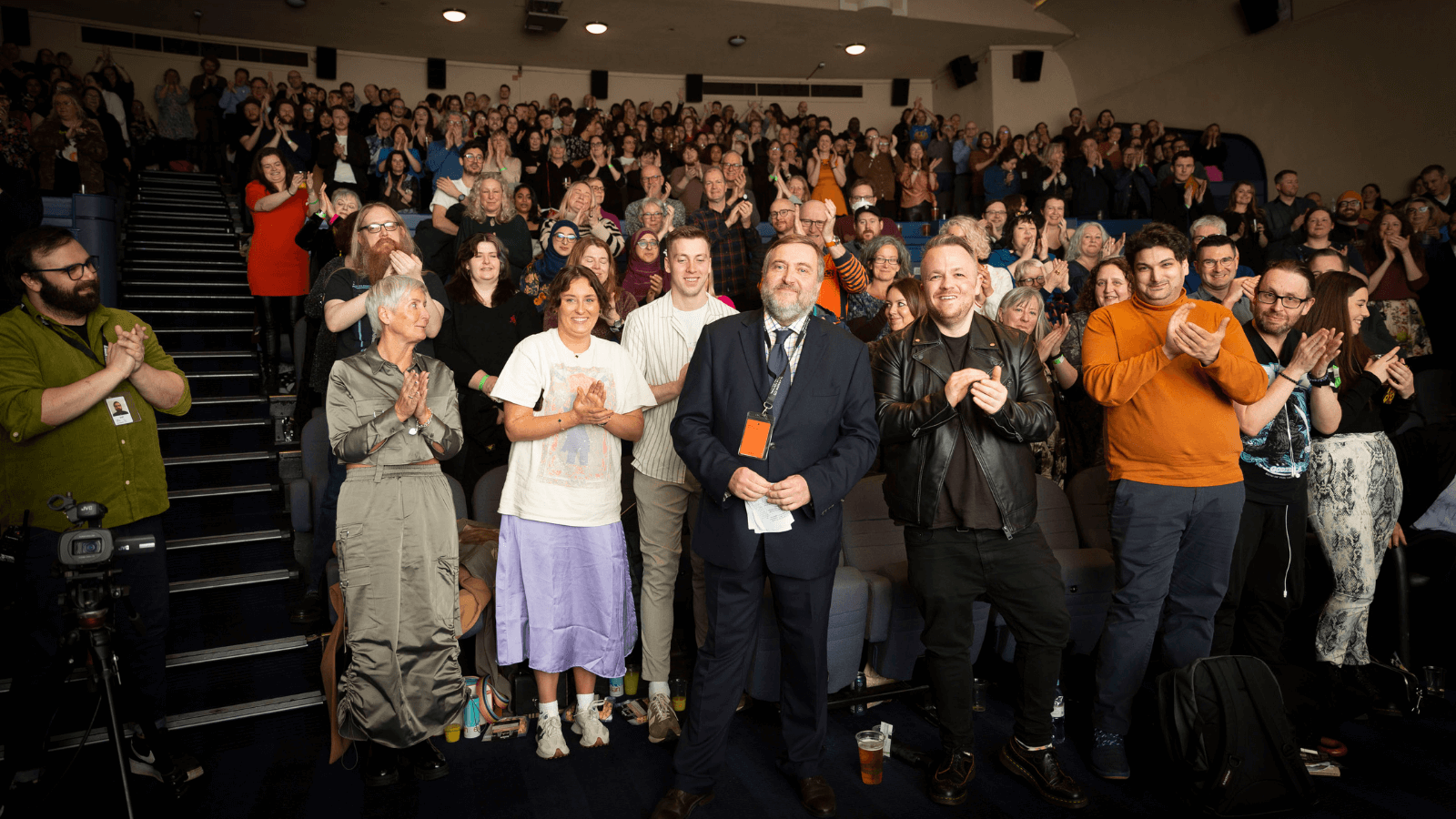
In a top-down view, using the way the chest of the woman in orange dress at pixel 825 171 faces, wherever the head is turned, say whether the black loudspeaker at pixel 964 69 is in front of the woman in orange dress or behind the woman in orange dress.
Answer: behind

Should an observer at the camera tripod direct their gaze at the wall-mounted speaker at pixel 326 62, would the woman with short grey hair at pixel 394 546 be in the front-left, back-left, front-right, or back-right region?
front-right

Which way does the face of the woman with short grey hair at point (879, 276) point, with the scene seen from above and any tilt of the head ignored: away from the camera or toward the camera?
toward the camera

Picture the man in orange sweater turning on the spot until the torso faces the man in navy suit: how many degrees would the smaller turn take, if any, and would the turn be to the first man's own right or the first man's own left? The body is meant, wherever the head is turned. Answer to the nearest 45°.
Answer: approximately 45° to the first man's own right

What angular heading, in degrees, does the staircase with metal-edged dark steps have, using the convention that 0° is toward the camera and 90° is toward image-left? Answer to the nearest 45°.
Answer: approximately 0°

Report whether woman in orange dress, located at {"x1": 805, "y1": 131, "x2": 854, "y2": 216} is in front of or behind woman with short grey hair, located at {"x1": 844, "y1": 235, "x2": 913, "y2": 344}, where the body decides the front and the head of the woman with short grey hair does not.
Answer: behind

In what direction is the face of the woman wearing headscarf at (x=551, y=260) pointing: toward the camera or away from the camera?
toward the camera

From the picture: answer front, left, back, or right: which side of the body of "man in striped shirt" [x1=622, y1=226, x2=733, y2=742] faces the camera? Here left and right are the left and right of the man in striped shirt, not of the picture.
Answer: front

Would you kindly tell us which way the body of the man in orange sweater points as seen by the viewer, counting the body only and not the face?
toward the camera

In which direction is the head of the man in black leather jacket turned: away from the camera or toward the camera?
toward the camera

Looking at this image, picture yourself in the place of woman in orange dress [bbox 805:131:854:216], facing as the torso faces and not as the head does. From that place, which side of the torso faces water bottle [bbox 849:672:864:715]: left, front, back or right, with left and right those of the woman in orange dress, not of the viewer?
front

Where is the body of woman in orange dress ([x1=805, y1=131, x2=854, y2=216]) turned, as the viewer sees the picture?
toward the camera
